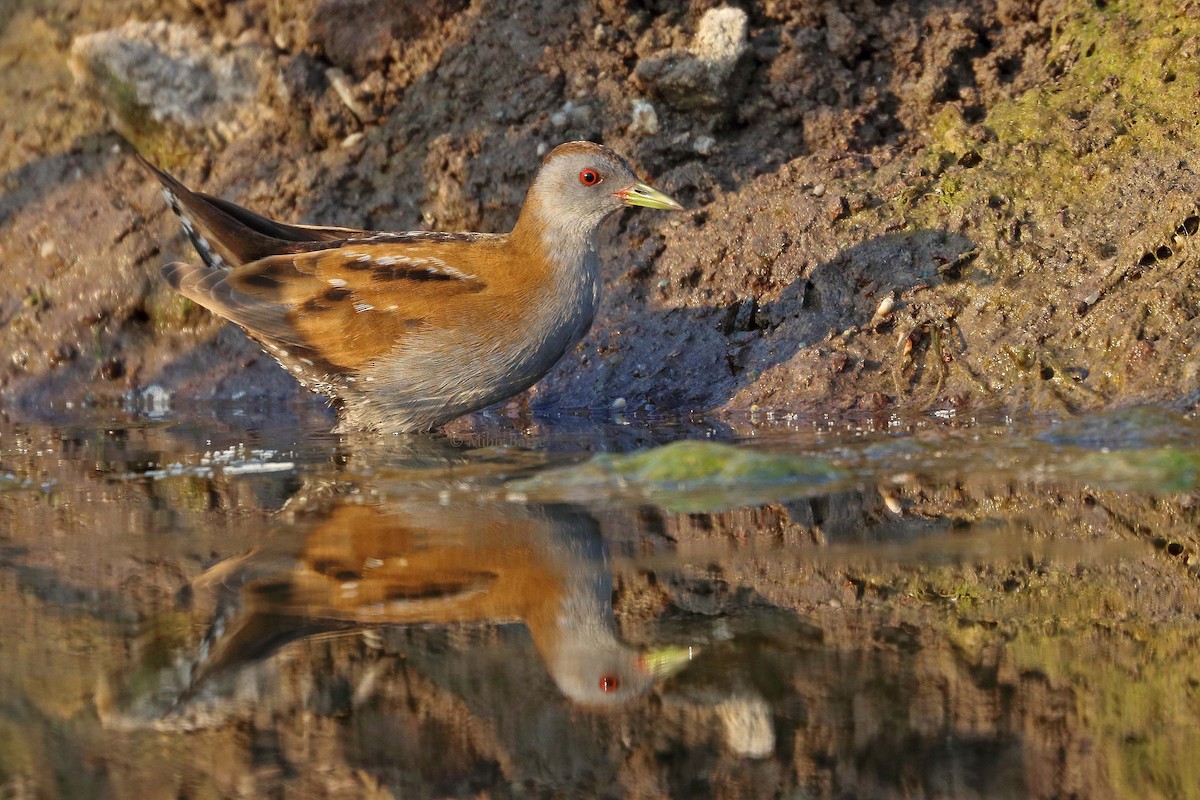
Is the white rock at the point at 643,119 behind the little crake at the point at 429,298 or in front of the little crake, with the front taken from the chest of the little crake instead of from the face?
in front

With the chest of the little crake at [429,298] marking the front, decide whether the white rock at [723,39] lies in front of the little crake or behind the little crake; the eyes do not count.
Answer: in front

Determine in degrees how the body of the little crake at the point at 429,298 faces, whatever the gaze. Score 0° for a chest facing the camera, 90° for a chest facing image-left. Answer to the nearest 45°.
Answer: approximately 270°

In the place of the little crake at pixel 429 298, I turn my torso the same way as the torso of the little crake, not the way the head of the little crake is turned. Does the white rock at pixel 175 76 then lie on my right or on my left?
on my left
